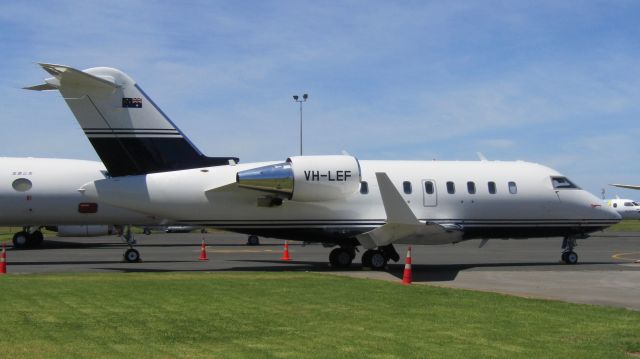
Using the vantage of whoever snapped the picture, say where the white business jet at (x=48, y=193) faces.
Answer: facing to the right of the viewer

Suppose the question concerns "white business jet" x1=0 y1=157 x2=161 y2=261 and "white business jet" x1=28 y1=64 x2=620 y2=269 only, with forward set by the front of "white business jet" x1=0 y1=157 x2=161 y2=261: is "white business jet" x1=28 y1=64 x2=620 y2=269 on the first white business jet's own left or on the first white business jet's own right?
on the first white business jet's own right
